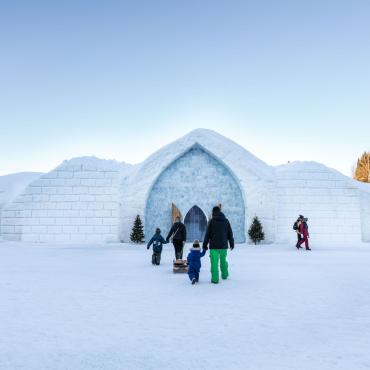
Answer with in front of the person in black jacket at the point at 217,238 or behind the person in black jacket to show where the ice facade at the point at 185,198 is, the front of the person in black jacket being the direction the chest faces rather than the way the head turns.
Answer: in front

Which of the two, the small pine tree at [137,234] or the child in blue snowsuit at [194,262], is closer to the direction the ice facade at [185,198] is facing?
the child in blue snowsuit

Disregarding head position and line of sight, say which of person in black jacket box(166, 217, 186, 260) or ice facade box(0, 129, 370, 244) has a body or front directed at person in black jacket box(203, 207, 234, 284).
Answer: the ice facade

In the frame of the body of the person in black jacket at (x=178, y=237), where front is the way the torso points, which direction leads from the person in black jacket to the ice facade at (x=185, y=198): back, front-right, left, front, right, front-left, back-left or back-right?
front

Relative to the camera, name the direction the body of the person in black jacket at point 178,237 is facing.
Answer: away from the camera

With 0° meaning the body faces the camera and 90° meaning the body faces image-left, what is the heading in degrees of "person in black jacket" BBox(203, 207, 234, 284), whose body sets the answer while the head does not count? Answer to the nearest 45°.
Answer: approximately 180°

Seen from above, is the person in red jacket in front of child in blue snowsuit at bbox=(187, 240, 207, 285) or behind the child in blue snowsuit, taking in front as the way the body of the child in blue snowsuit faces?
in front

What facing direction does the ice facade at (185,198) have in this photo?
toward the camera

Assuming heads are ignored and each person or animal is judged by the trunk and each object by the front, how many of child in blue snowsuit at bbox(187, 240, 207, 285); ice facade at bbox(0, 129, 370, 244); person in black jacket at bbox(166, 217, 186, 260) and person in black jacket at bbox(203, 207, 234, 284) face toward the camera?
1

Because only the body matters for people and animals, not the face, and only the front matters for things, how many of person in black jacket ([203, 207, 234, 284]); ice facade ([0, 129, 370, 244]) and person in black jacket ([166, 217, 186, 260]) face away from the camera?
2

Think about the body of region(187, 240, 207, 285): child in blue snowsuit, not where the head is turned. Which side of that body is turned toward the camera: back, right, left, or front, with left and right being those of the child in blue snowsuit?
back

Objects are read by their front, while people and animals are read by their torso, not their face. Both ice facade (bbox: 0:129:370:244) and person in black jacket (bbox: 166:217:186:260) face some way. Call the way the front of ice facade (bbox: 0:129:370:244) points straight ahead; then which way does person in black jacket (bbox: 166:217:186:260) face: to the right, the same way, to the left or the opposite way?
the opposite way
